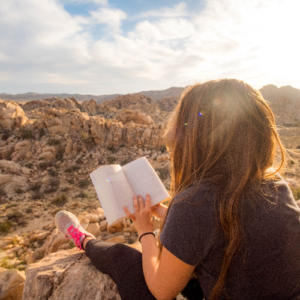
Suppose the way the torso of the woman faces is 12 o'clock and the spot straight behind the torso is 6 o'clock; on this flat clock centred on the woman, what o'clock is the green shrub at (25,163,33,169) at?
The green shrub is roughly at 12 o'clock from the woman.

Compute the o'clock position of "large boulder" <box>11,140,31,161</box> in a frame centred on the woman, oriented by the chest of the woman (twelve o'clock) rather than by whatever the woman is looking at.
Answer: The large boulder is roughly at 12 o'clock from the woman.

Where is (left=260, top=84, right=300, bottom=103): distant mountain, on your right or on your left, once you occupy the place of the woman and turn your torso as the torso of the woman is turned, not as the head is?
on your right

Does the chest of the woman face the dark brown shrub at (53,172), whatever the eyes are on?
yes

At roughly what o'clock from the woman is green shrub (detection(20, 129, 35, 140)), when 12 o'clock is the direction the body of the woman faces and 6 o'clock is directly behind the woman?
The green shrub is roughly at 12 o'clock from the woman.

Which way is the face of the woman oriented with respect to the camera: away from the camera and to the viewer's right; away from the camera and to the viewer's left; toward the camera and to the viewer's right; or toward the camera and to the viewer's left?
away from the camera and to the viewer's left

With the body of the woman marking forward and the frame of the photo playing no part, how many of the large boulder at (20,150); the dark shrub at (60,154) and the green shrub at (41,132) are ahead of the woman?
3

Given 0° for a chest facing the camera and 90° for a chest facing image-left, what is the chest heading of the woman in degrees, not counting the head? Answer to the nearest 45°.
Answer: approximately 135°

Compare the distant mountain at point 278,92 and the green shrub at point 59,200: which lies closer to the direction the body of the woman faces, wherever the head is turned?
the green shrub
